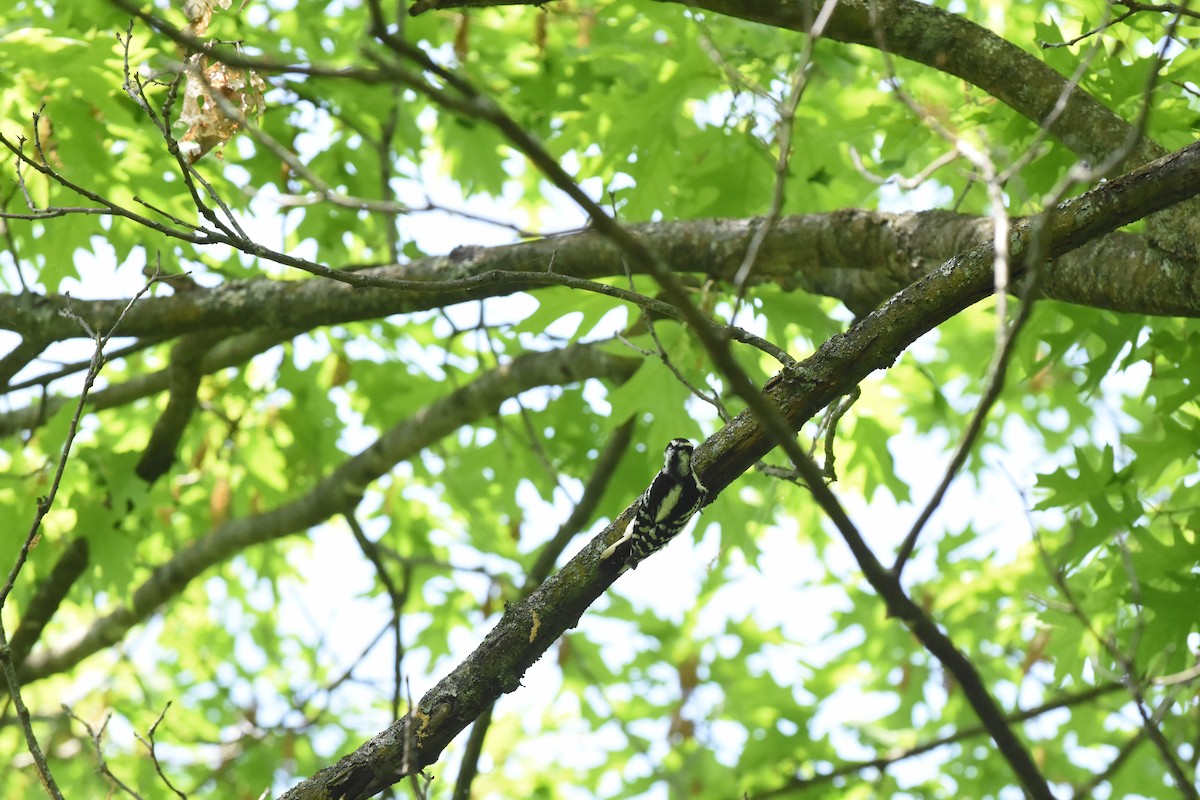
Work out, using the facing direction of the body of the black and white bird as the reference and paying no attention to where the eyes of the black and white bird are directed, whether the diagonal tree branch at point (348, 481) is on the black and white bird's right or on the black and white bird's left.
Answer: on the black and white bird's left

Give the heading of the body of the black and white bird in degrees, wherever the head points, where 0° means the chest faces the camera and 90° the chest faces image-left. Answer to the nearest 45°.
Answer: approximately 225°
